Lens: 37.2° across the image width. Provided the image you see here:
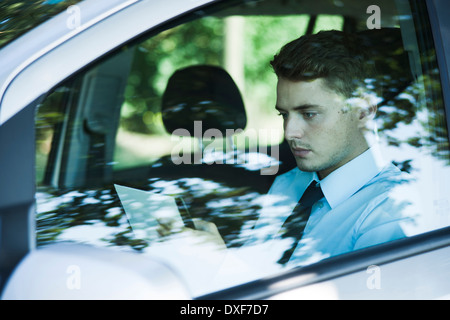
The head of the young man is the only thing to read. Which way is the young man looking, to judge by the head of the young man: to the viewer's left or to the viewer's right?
to the viewer's left

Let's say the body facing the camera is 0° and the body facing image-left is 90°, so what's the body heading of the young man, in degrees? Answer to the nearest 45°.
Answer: approximately 45°
